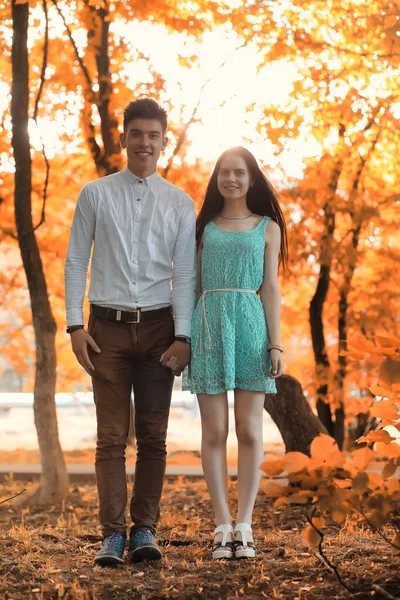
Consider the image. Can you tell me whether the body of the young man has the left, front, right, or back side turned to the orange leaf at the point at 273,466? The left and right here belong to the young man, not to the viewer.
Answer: front

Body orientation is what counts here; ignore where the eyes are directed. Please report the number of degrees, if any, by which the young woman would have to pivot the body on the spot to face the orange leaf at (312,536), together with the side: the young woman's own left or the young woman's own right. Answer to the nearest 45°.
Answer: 0° — they already face it

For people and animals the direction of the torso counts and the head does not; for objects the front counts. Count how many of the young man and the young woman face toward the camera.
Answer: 2

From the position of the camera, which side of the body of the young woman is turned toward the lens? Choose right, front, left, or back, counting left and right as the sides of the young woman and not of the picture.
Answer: front

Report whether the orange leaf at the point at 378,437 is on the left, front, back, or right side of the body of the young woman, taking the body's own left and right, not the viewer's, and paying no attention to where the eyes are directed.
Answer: front

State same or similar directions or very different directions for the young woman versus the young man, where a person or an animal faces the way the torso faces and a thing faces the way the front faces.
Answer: same or similar directions

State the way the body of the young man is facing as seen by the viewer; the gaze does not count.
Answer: toward the camera

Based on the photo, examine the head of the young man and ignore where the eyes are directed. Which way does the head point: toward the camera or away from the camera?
toward the camera

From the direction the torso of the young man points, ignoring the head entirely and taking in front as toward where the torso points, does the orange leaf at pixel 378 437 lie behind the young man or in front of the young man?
in front

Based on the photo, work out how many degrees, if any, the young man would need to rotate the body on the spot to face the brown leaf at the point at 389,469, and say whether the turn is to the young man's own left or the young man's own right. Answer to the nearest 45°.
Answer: approximately 45° to the young man's own left

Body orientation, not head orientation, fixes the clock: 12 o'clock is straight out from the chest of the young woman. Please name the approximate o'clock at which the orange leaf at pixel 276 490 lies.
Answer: The orange leaf is roughly at 12 o'clock from the young woman.

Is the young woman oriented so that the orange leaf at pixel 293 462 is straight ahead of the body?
yes
